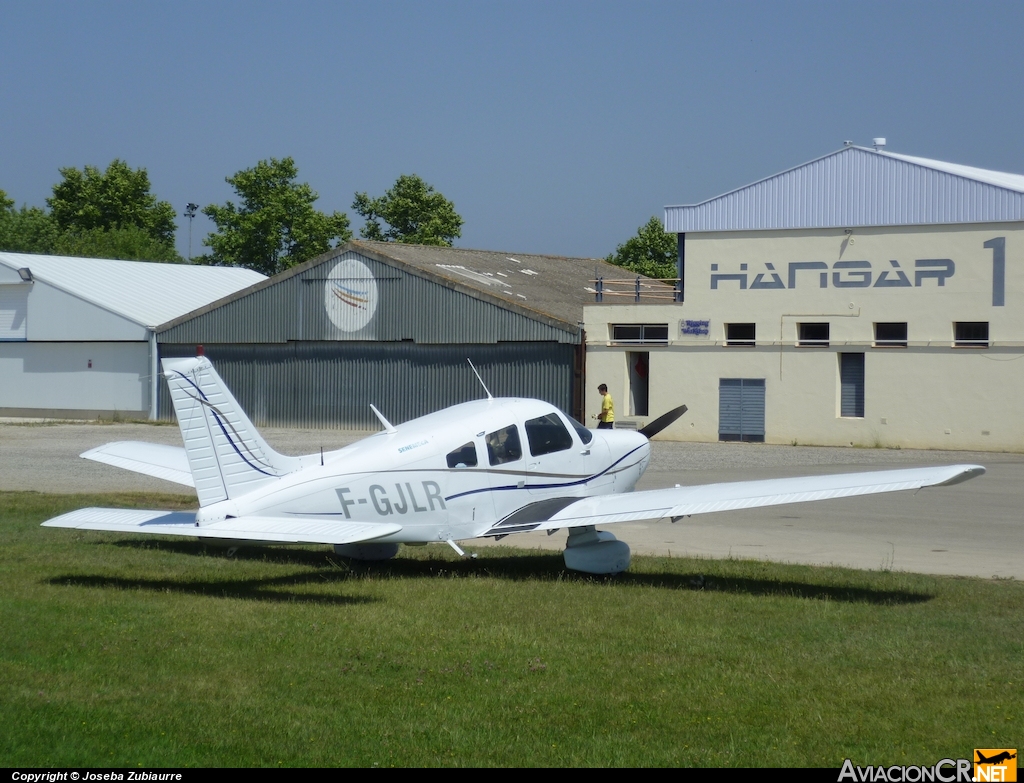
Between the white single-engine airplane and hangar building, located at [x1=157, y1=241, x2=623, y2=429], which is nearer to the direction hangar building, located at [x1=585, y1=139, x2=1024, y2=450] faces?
the white single-engine airplane

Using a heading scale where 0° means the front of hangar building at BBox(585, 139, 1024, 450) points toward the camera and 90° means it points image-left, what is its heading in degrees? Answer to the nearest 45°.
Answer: approximately 0°

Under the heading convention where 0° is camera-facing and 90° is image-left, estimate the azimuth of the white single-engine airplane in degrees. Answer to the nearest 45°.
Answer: approximately 225°

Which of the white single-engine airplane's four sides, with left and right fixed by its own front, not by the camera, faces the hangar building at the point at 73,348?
left

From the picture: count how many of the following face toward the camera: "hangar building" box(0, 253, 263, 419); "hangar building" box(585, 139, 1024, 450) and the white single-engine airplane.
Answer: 2

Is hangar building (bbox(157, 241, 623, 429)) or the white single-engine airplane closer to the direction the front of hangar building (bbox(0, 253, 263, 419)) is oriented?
the white single-engine airplane

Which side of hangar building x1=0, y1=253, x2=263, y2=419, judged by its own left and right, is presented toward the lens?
front

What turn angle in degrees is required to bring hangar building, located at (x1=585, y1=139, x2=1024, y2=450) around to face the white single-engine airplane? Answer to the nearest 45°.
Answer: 0° — it already faces it

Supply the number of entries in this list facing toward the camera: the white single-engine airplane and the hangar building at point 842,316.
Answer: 1

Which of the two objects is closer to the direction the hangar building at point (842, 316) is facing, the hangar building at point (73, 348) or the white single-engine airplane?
the white single-engine airplane

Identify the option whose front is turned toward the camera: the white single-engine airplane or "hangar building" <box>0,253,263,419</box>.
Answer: the hangar building

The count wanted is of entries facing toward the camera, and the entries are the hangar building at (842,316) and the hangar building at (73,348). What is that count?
2

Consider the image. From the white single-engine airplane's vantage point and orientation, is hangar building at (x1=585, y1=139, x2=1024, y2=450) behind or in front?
in front

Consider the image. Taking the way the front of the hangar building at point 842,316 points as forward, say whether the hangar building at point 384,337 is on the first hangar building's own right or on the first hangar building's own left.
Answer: on the first hangar building's own right
